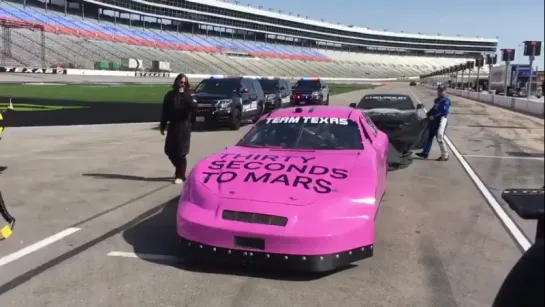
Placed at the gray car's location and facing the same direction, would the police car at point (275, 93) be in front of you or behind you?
behind

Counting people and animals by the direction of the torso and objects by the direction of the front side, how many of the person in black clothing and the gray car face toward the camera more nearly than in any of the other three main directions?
2

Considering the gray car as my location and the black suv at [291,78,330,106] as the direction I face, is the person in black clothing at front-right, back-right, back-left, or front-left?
back-left

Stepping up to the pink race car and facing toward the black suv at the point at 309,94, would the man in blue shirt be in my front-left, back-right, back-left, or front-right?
front-right

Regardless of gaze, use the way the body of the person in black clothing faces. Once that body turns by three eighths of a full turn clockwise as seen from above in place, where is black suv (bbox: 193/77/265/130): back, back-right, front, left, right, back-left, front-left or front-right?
front-right

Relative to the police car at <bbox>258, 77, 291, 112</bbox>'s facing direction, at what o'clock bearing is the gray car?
The gray car is roughly at 10 o'clock from the police car.

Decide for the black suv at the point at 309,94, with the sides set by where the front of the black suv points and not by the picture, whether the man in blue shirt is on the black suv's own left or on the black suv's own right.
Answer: on the black suv's own left

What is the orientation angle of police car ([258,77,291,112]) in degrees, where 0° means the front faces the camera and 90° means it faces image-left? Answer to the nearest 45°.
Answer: approximately 45°

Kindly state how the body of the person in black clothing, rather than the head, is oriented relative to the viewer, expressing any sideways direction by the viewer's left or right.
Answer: facing the viewer

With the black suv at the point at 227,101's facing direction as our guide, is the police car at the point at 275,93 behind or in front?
behind

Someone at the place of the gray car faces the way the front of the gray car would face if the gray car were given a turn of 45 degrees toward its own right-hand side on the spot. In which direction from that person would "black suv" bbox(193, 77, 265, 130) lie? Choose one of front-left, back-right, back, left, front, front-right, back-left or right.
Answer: right

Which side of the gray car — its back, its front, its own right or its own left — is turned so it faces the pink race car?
front

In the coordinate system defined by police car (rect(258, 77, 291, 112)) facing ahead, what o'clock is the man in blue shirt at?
The man in blue shirt is roughly at 10 o'clock from the police car.

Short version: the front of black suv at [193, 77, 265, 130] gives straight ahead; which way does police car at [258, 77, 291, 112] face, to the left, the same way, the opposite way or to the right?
the same way

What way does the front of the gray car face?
toward the camera

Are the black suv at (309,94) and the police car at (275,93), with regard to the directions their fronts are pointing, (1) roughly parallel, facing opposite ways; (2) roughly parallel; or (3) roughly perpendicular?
roughly parallel

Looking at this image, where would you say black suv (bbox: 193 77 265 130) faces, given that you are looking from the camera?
facing the viewer and to the left of the viewer
